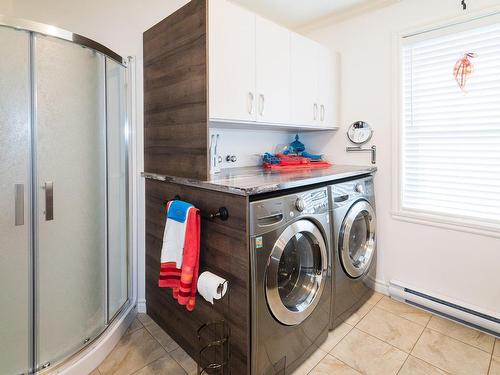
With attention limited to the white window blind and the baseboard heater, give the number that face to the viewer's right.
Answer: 0

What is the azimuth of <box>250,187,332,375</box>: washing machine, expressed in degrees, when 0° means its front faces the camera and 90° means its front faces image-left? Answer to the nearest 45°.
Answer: approximately 315°

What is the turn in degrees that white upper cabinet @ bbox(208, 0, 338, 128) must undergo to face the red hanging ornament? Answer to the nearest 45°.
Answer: approximately 45° to its left

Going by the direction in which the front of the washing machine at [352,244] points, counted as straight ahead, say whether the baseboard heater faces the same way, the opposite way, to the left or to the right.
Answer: to the right

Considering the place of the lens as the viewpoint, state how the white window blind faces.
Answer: facing the viewer and to the left of the viewer

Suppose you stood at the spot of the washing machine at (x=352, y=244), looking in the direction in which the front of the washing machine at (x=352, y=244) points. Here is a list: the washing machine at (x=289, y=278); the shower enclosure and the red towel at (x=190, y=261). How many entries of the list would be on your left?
0

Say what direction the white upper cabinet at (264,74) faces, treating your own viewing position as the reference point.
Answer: facing the viewer and to the right of the viewer

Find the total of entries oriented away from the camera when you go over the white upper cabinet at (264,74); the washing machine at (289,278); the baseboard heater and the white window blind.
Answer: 0

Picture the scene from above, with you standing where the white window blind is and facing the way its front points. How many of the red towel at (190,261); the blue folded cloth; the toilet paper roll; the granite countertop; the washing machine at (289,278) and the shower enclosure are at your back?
0

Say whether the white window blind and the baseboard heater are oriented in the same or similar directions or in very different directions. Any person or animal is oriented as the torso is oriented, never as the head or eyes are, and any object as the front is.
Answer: same or similar directions

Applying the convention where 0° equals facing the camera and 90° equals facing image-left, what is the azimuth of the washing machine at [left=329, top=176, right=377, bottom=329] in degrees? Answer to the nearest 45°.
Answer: approximately 315°
